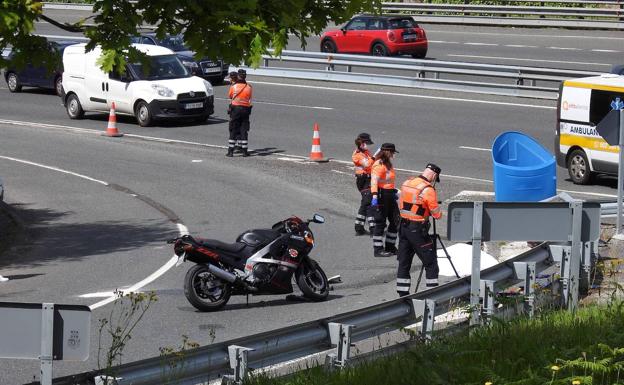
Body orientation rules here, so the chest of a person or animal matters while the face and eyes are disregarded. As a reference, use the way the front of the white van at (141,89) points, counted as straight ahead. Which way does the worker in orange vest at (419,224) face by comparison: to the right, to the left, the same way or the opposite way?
to the left

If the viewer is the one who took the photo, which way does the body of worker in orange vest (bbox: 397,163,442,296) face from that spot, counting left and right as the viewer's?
facing away from the viewer and to the right of the viewer

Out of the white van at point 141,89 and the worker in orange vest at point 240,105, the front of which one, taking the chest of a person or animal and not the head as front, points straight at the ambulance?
the white van

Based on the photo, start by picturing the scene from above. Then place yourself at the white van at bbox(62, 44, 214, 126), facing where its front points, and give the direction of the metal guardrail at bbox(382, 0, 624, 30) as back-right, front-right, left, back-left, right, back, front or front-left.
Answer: left

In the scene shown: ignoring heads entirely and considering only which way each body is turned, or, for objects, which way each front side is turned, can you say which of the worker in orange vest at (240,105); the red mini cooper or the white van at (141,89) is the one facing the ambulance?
the white van

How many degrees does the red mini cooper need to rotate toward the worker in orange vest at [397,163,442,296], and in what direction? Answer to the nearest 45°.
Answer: approximately 135° to its left

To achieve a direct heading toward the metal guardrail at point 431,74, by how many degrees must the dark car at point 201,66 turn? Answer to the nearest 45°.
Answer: approximately 45° to its left

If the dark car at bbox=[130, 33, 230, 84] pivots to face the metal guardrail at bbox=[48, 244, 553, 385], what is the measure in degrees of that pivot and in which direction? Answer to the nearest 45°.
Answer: approximately 45° to its right

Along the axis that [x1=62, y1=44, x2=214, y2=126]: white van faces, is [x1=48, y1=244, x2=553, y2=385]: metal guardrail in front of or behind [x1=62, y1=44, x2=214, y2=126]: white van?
in front

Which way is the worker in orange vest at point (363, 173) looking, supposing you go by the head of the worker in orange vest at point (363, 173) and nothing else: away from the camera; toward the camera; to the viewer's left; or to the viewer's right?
to the viewer's right

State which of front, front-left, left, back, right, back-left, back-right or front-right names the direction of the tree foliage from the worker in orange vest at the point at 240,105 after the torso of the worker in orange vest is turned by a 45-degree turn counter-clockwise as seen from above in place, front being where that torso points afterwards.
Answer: back-left
